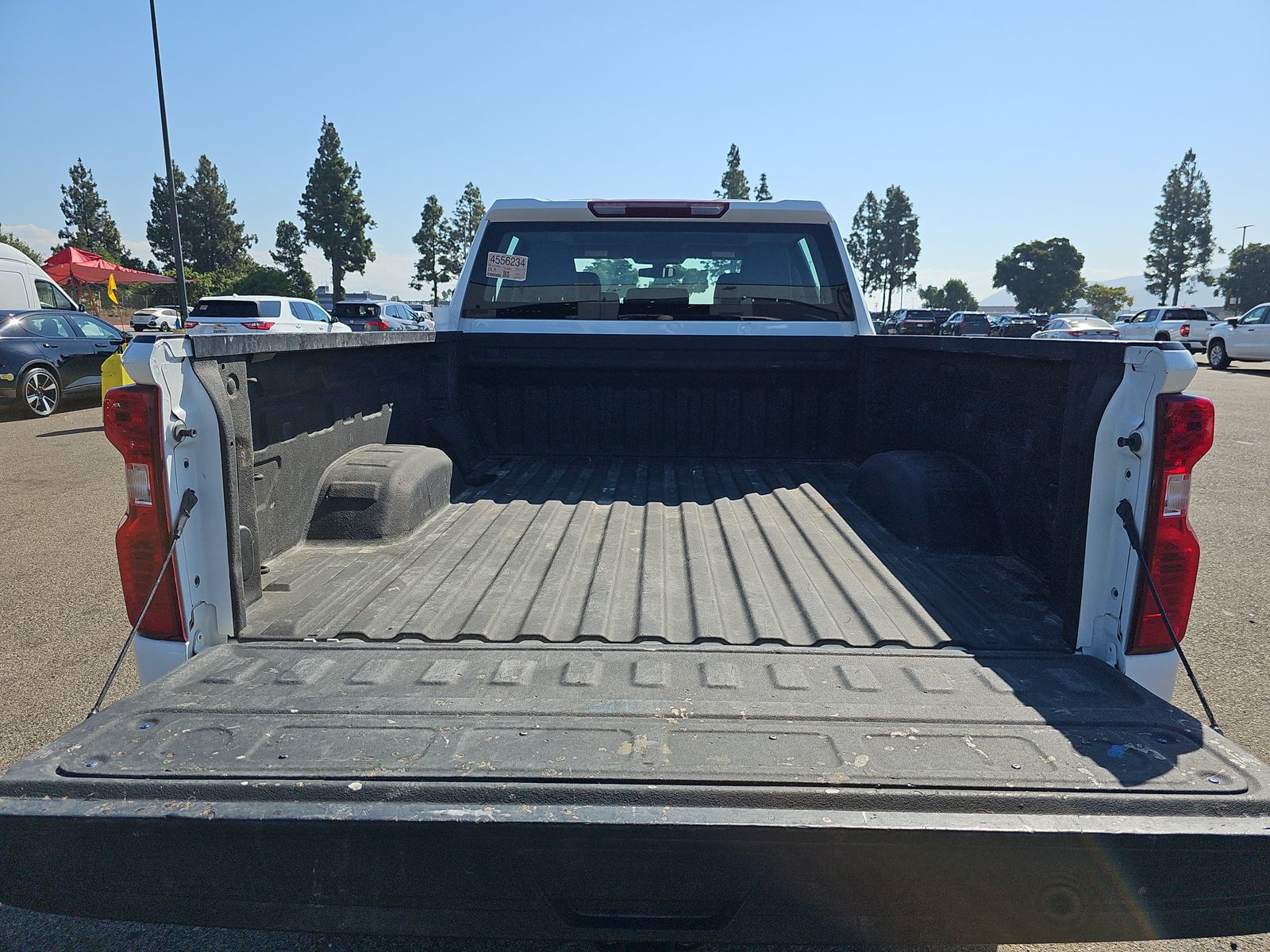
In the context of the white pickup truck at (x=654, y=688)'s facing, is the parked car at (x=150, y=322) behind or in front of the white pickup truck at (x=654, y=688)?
in front

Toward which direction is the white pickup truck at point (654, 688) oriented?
away from the camera

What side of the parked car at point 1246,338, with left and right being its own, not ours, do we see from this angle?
left

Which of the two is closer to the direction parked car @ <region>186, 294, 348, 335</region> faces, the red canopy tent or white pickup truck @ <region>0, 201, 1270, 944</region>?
the red canopy tent

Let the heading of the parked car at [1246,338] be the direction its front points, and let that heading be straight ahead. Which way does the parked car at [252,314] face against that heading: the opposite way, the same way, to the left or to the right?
to the right

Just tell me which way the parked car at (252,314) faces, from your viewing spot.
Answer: facing away from the viewer and to the right of the viewer

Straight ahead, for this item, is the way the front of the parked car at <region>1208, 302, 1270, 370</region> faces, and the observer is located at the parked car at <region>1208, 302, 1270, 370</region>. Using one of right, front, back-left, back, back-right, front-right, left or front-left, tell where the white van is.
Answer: front-left

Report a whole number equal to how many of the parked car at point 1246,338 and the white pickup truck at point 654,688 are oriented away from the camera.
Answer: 1

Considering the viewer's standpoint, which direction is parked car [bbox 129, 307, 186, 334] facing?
facing away from the viewer and to the right of the viewer

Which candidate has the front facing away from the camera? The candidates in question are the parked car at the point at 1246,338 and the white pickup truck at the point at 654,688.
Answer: the white pickup truck

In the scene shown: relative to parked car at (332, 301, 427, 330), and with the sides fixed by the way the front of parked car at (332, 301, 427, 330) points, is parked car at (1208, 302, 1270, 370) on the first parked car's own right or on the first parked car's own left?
on the first parked car's own right

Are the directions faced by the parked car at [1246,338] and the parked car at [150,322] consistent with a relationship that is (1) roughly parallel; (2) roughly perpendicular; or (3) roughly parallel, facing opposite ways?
roughly perpendicular

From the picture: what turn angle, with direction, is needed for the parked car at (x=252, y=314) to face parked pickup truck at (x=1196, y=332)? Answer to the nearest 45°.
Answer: approximately 45° to its right
